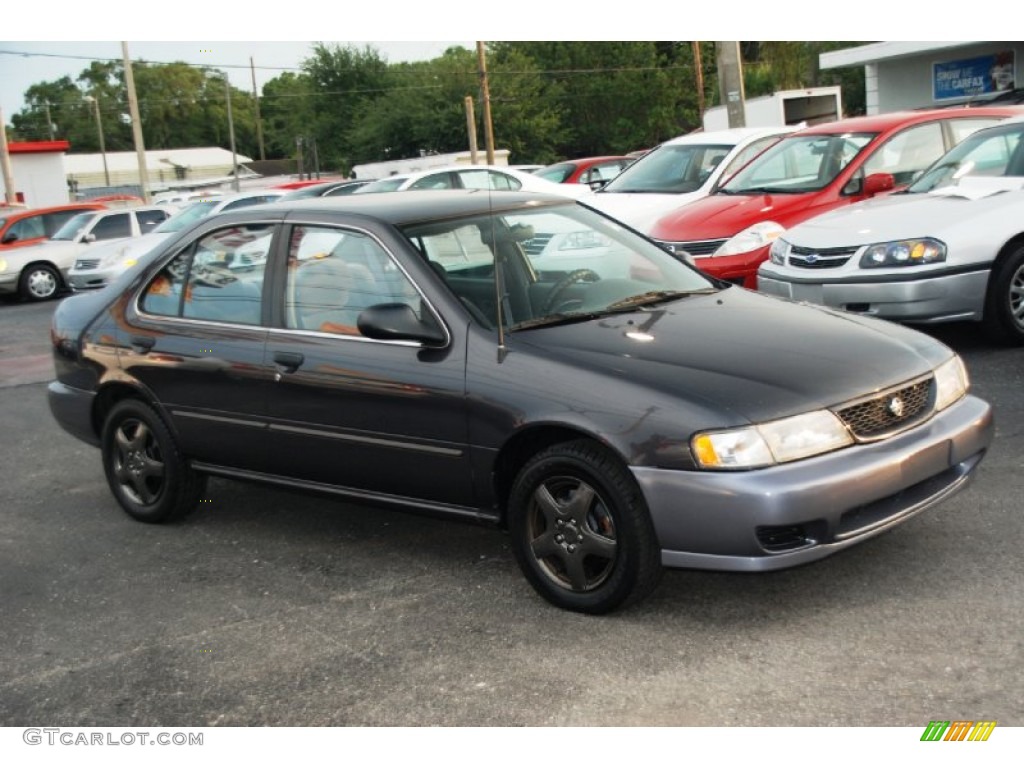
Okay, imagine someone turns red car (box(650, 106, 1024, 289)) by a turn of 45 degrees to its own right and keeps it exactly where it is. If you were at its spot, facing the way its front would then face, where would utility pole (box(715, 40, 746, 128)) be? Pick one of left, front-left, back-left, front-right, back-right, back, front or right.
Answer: right

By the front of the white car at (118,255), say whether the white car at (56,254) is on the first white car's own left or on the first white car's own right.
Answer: on the first white car's own right

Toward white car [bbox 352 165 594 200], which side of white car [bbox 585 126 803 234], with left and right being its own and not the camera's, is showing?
right

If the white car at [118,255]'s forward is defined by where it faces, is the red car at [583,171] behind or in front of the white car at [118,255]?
behind

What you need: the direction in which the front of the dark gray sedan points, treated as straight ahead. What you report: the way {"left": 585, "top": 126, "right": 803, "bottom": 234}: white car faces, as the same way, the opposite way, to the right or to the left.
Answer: to the right

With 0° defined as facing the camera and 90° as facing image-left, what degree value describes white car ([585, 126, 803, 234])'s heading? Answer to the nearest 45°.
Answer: approximately 45°

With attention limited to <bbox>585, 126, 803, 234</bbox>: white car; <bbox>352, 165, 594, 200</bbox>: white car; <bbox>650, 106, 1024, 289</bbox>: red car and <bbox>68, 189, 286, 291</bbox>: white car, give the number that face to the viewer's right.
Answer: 0

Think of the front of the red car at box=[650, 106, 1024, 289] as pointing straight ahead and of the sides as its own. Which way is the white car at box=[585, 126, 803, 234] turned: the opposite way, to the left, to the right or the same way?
the same way

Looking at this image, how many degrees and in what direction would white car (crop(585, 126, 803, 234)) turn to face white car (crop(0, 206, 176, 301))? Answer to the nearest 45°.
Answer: approximately 90° to its right

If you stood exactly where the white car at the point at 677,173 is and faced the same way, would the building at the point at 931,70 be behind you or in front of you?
behind

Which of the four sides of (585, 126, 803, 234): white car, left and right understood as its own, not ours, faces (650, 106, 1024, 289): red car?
left

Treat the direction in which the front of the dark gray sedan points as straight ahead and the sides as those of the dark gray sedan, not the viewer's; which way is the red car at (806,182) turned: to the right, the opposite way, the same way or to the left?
to the right

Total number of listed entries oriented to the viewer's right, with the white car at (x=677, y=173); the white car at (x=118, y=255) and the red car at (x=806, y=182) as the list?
0

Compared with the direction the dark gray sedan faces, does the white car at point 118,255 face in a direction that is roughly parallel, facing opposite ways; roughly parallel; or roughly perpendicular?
roughly perpendicular

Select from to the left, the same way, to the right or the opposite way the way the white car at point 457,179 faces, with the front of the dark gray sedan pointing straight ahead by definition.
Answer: to the right

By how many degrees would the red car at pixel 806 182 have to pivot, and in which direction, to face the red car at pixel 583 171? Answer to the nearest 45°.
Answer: approximately 135° to its right

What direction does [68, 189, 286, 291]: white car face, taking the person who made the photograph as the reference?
facing the viewer and to the left of the viewer

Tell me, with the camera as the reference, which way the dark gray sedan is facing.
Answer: facing the viewer and to the right of the viewer
